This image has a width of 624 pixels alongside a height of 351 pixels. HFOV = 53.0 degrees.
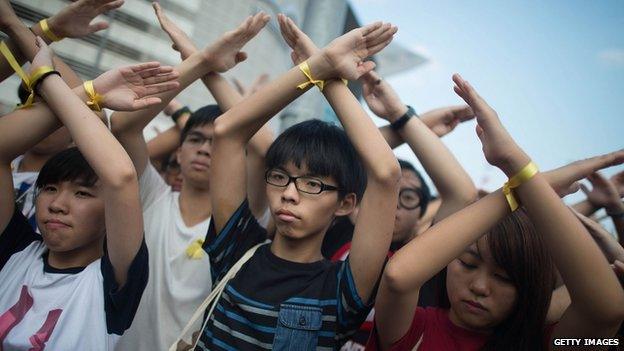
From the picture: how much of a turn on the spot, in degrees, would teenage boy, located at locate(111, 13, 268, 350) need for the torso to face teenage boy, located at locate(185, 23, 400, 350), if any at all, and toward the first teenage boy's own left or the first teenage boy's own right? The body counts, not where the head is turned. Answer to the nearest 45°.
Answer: approximately 45° to the first teenage boy's own left

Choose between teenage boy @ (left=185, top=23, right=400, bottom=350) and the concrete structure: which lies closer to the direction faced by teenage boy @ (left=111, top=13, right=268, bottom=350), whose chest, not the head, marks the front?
the teenage boy

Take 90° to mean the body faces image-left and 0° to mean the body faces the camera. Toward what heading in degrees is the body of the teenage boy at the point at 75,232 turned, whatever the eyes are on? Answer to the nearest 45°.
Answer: approximately 45°

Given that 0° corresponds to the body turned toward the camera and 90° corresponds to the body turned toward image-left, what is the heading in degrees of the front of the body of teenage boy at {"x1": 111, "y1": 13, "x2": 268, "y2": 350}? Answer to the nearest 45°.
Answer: approximately 0°

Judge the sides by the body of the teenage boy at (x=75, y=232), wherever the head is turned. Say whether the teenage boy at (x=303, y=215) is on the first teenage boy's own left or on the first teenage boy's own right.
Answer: on the first teenage boy's own left

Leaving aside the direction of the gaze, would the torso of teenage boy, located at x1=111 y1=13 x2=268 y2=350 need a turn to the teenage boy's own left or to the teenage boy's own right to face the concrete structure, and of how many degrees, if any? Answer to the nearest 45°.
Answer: approximately 180°
